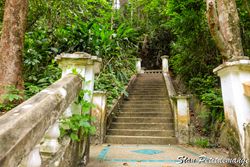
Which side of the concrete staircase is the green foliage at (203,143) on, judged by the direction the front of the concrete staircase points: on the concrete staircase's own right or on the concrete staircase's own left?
on the concrete staircase's own left

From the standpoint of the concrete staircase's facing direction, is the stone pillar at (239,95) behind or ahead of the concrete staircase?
ahead

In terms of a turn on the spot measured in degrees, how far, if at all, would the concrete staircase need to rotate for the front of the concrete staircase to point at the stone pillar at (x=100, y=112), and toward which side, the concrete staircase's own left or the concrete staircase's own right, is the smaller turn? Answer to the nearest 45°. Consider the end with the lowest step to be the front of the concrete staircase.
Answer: approximately 45° to the concrete staircase's own right

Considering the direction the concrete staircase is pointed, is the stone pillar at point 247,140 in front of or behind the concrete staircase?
in front

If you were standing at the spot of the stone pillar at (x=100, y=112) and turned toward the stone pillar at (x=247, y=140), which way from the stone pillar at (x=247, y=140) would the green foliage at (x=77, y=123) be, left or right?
right

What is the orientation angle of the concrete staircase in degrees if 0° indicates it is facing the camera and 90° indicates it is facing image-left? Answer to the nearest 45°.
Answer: approximately 0°

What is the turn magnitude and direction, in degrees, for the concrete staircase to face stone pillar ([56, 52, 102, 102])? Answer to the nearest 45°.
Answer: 0° — it already faces it
